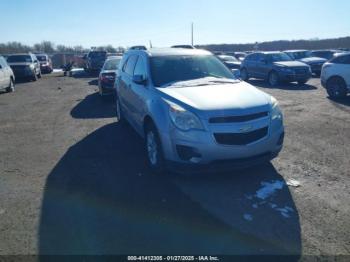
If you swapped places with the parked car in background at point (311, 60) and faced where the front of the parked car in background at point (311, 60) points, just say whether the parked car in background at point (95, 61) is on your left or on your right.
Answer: on your right

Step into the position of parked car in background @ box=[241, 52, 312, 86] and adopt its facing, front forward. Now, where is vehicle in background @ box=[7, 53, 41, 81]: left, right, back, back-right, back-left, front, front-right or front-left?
back-right

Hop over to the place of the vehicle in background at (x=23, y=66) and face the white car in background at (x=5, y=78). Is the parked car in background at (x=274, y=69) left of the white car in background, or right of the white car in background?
left

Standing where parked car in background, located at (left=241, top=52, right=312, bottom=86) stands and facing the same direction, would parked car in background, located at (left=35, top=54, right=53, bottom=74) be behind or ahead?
behind

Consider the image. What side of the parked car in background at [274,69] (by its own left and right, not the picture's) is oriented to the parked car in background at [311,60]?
left

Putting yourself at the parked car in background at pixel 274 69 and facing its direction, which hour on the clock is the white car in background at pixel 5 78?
The white car in background is roughly at 4 o'clock from the parked car in background.

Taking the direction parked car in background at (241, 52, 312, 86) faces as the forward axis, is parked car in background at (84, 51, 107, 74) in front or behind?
behind

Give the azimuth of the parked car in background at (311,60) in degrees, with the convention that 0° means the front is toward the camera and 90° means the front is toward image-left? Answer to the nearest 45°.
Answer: approximately 315°

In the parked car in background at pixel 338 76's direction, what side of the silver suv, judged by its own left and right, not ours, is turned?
left

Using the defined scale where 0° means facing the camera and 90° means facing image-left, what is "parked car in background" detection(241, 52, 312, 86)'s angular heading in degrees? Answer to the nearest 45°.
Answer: approximately 315°

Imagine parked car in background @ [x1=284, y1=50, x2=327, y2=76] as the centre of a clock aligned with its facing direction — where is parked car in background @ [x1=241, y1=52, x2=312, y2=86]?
parked car in background @ [x1=241, y1=52, x2=312, y2=86] is roughly at 2 o'clock from parked car in background @ [x1=284, y1=50, x2=327, y2=76].
